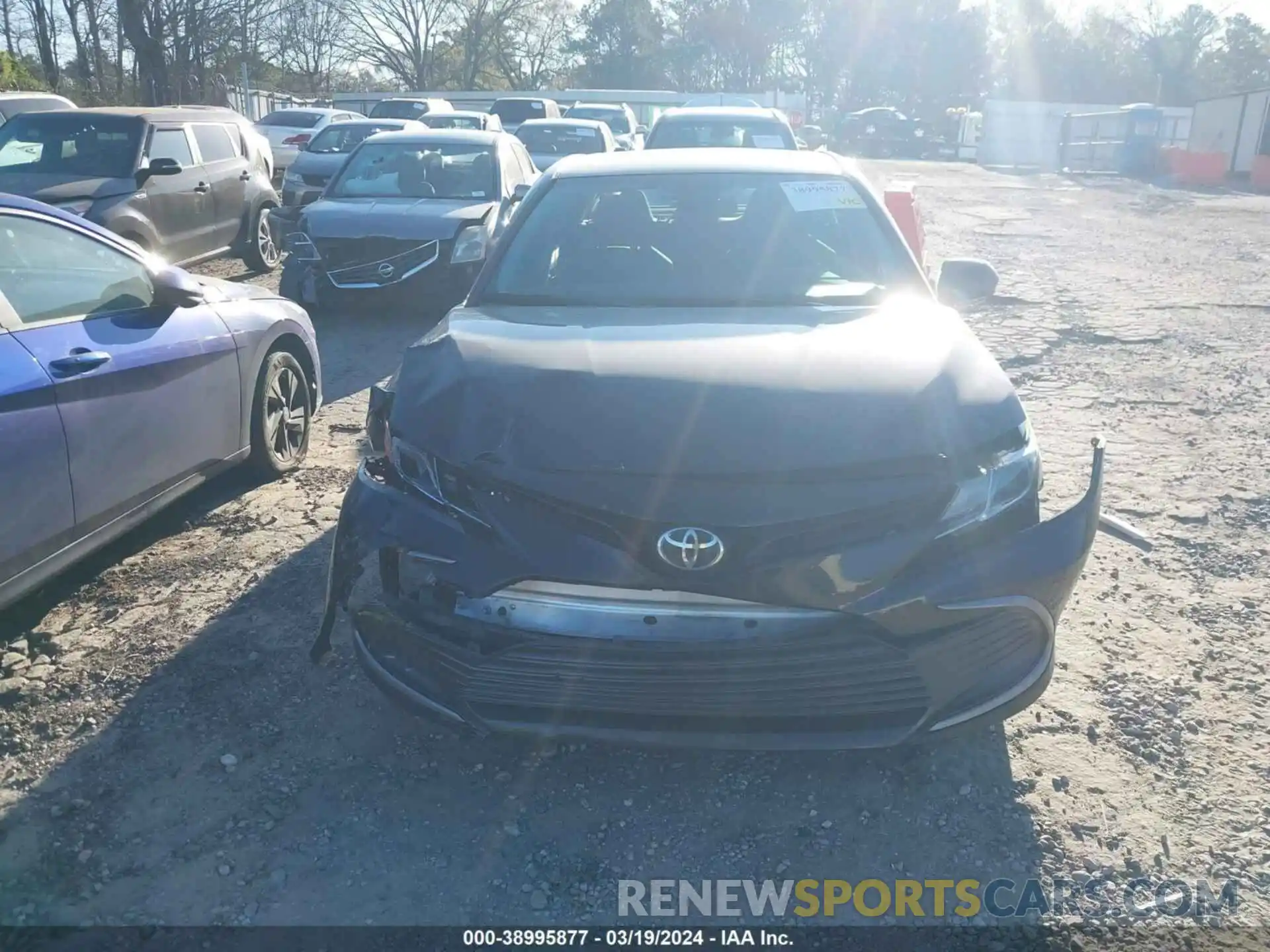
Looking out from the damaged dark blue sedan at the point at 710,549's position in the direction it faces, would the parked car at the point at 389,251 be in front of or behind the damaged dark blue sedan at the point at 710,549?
behind

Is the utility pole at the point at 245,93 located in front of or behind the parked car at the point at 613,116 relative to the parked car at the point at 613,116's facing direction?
behind

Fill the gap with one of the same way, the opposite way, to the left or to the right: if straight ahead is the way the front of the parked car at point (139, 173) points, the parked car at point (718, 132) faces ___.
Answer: the same way

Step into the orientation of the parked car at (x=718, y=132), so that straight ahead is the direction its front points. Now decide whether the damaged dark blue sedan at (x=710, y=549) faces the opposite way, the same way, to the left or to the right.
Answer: the same way

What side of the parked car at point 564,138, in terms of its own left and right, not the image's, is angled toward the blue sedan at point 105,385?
front

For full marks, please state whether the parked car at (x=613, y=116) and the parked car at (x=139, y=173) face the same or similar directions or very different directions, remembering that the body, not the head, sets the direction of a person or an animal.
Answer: same or similar directions

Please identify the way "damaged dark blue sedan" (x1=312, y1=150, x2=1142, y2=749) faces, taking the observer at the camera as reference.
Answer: facing the viewer

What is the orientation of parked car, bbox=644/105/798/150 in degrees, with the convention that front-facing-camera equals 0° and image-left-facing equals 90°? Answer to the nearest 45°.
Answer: approximately 0°

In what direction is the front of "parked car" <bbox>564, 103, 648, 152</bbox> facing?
toward the camera

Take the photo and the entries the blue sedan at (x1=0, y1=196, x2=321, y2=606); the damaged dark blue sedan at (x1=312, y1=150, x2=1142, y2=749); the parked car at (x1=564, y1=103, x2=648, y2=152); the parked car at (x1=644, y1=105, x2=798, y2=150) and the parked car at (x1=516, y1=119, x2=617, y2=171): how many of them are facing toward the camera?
4

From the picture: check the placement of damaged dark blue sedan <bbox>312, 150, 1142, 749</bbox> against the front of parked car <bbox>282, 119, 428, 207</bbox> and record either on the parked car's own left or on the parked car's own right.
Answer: on the parked car's own left

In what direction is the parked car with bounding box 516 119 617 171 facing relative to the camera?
toward the camera

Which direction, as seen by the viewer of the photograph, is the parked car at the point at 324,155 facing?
facing the viewer and to the left of the viewer

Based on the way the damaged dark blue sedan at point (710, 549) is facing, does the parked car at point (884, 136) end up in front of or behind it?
behind

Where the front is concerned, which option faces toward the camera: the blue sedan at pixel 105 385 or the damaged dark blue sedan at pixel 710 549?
the damaged dark blue sedan

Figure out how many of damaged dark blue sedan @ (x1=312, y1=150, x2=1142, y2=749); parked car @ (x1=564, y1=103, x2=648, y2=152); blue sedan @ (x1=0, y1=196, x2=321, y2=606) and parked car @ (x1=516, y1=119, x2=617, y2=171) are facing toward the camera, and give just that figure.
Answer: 3

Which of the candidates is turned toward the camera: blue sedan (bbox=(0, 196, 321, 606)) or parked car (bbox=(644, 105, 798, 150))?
the parked car
